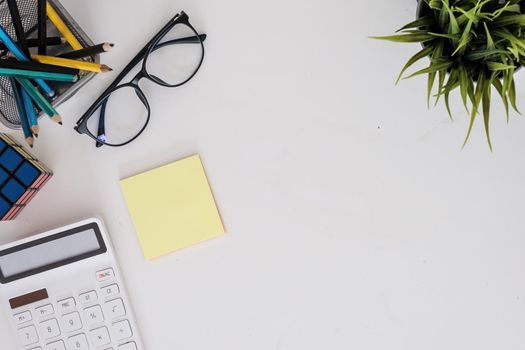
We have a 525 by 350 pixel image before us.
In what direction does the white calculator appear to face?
toward the camera
